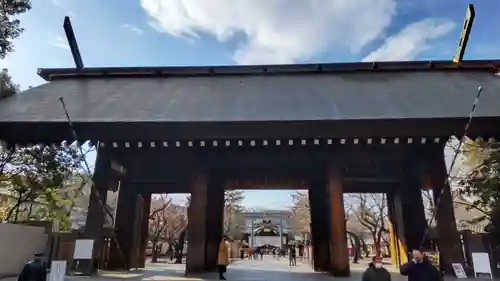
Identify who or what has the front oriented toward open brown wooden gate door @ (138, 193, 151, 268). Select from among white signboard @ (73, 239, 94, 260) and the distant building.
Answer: the distant building

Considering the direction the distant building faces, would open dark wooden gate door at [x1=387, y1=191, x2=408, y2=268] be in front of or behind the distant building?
in front

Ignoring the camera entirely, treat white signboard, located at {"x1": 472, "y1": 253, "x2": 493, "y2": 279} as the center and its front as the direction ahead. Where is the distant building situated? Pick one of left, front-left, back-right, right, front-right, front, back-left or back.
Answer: back-right

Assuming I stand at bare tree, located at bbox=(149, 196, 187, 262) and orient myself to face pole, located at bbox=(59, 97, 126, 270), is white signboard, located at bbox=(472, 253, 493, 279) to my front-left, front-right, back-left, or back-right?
front-left

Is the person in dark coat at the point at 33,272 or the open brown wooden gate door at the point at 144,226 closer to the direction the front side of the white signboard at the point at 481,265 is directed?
the person in dark coat

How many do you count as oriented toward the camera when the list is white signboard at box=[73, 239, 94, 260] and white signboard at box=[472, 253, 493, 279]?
2

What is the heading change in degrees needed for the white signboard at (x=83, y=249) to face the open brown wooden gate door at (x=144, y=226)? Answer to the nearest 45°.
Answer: approximately 135° to its left

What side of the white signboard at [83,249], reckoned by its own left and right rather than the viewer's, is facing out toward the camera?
front

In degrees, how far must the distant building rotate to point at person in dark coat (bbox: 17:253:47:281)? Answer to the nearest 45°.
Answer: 0° — it already faces them

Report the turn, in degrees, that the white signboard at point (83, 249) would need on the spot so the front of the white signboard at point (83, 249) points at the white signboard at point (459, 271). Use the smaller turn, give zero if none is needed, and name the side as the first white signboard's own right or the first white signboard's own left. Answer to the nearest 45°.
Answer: approximately 45° to the first white signboard's own left

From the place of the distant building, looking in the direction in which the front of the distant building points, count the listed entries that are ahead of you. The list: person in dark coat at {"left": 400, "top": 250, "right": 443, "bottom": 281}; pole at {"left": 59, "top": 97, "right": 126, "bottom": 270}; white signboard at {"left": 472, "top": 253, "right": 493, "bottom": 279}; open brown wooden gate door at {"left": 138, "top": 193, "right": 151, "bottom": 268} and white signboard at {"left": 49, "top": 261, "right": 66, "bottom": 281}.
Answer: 5

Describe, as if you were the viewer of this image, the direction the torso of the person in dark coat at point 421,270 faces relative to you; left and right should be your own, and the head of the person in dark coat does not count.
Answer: facing the viewer and to the left of the viewer

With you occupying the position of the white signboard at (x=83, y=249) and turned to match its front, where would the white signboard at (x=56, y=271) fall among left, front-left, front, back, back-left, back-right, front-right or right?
front

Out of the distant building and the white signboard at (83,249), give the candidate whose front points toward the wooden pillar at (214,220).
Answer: the distant building

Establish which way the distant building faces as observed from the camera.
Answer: facing the viewer
